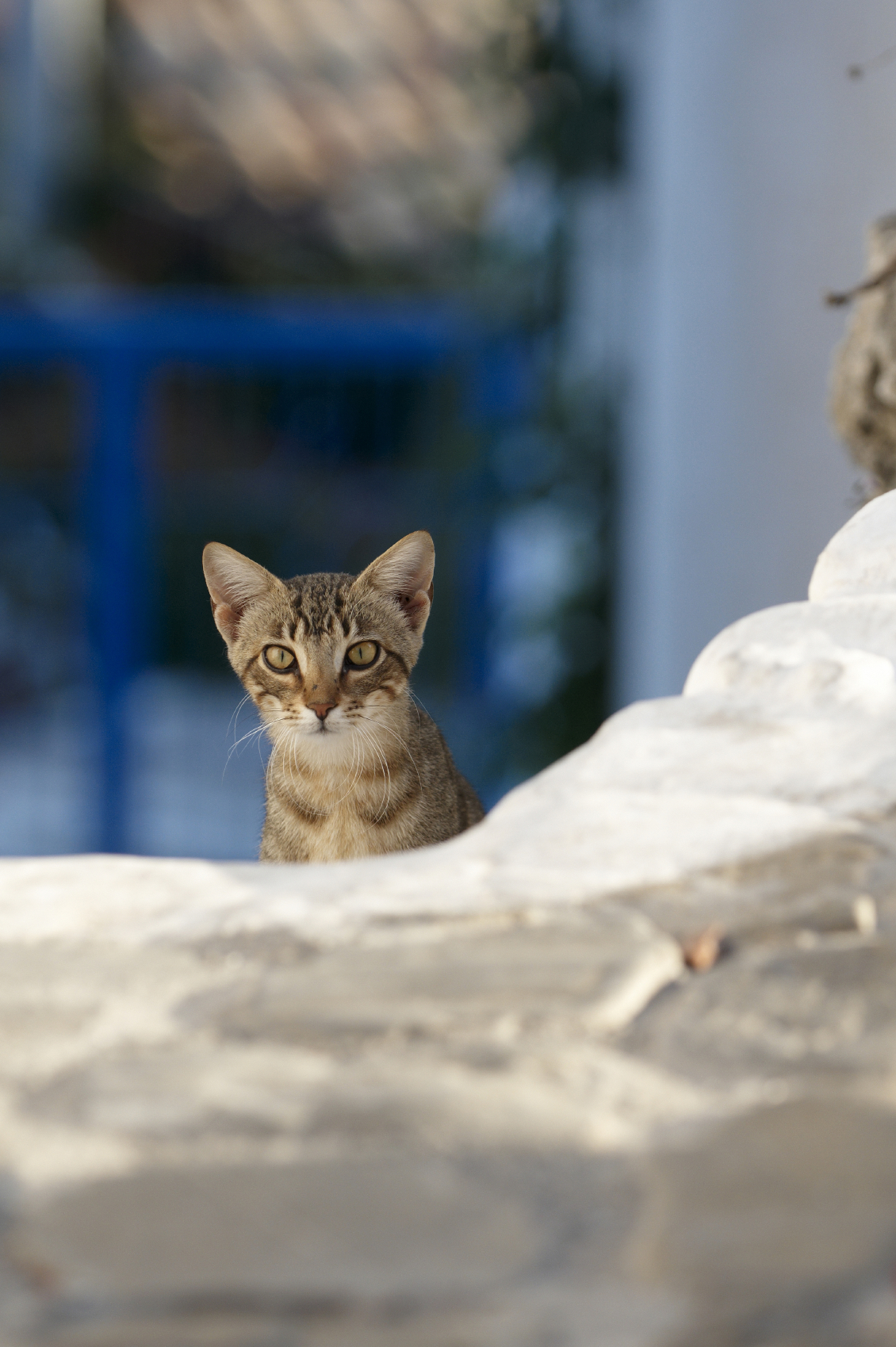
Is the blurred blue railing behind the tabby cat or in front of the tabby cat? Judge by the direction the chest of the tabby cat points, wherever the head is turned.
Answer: behind

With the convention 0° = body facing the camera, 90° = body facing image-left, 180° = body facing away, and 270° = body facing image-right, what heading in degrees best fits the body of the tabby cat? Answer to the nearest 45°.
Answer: approximately 0°
